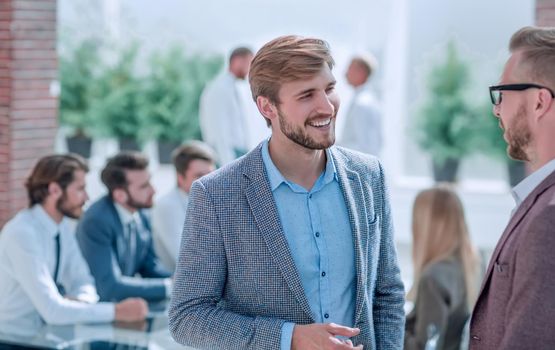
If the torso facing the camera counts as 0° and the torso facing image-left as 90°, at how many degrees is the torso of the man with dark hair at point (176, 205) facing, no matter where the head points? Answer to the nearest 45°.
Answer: approximately 270°

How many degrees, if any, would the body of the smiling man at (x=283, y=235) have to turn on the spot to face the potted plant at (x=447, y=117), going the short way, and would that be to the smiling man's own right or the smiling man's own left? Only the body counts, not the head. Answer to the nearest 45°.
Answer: approximately 135° to the smiling man's own left

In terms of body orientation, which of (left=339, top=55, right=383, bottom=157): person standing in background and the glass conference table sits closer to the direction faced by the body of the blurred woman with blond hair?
the person standing in background

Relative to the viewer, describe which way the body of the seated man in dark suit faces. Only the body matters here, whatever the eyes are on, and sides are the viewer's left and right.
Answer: facing the viewer and to the right of the viewer

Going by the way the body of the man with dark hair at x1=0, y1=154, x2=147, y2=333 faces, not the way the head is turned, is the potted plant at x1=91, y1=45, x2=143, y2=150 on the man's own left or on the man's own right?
on the man's own left

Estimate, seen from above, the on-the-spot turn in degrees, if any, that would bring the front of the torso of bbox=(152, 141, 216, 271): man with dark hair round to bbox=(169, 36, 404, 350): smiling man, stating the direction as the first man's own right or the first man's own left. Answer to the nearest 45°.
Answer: approximately 90° to the first man's own right
